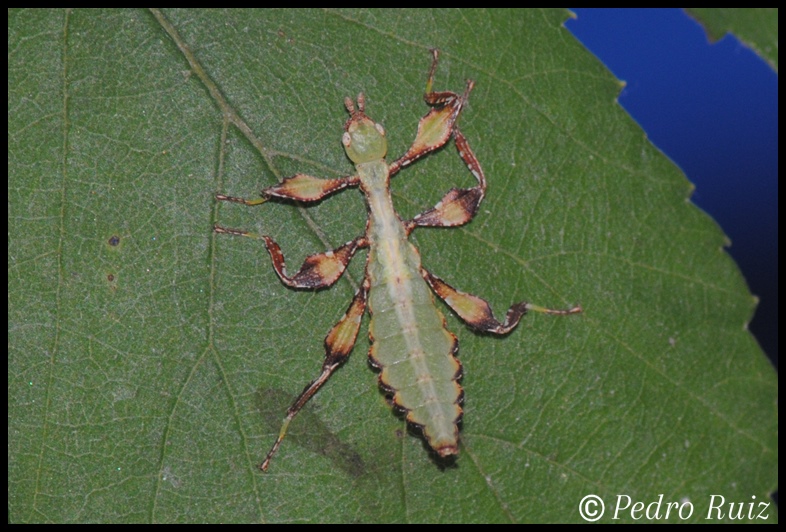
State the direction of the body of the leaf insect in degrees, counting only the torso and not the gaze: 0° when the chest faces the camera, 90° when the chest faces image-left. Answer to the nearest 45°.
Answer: approximately 180°
